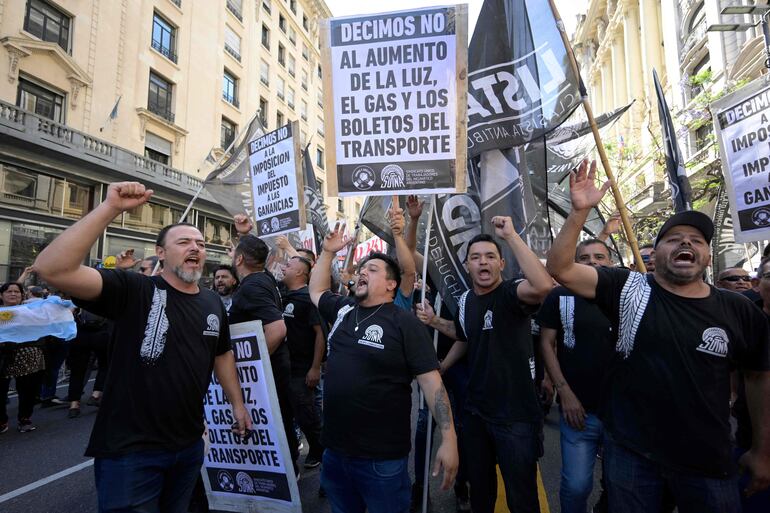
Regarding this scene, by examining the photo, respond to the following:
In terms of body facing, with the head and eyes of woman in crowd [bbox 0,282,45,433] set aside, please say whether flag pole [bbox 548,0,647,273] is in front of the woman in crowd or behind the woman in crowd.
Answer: in front

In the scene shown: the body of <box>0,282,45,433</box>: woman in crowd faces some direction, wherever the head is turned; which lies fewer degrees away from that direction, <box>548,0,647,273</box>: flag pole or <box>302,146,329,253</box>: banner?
the flag pole

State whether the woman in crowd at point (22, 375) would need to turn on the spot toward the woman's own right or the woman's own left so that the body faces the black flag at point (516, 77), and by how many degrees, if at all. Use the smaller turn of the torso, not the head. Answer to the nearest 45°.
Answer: approximately 45° to the woman's own left

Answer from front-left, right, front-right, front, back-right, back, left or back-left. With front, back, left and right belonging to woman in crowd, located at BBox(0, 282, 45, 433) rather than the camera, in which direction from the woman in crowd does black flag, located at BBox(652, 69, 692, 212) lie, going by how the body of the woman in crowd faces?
front-left

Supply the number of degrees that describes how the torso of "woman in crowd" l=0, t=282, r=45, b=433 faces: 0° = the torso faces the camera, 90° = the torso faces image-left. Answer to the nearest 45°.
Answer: approximately 0°
